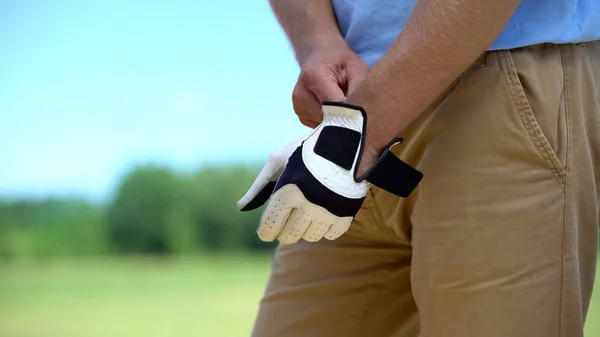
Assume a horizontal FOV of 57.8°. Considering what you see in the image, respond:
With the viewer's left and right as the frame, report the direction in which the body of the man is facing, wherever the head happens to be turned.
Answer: facing the viewer and to the left of the viewer

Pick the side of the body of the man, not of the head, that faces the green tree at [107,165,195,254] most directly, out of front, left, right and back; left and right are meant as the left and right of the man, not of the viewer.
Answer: right
